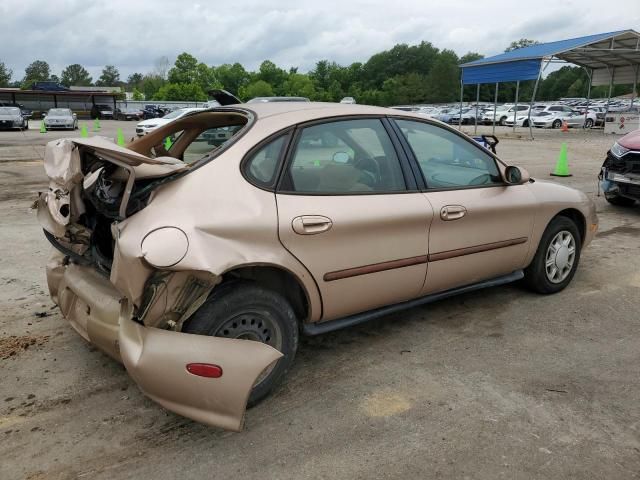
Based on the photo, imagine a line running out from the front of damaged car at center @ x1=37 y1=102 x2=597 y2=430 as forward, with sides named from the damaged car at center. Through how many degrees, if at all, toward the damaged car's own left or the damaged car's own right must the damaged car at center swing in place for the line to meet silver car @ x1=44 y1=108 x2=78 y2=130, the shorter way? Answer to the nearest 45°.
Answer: approximately 90° to the damaged car's own left

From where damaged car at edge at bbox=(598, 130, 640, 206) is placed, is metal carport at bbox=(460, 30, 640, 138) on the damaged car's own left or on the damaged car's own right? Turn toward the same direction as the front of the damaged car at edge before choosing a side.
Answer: on the damaged car's own right

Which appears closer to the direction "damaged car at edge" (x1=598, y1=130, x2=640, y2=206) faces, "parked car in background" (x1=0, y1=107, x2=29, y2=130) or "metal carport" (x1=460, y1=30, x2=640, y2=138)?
the parked car in background

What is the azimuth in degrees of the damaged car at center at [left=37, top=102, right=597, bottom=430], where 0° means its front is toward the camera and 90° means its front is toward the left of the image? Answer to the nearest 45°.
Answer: approximately 225°

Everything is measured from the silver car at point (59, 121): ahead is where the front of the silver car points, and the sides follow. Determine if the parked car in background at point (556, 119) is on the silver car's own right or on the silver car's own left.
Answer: on the silver car's own left
